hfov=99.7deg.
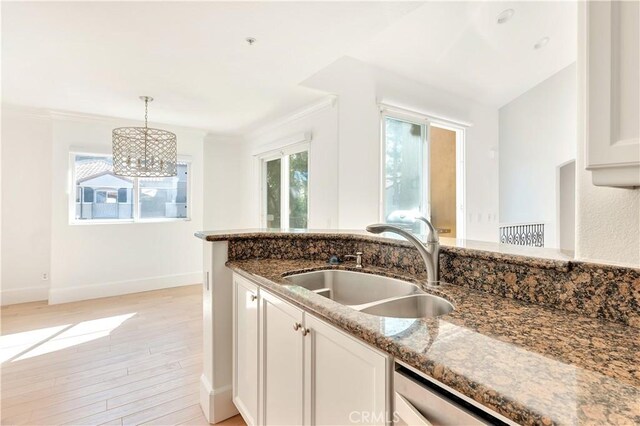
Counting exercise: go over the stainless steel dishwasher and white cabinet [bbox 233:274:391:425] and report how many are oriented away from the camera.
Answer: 0

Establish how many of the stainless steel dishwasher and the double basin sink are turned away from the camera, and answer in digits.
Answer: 0

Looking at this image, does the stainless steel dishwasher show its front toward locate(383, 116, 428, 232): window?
no

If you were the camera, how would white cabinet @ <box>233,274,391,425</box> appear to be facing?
facing the viewer and to the left of the viewer

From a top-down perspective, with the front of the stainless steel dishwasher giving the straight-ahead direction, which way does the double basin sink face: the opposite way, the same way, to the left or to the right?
the same way

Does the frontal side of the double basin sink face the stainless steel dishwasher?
no

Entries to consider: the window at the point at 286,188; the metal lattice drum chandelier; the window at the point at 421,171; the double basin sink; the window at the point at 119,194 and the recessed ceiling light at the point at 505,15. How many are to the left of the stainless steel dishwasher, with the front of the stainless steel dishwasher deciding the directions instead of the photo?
0

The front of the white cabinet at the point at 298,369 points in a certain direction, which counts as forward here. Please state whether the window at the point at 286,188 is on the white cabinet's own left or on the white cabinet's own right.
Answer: on the white cabinet's own right

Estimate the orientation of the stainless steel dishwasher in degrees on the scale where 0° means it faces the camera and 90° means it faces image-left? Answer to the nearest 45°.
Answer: approximately 45°

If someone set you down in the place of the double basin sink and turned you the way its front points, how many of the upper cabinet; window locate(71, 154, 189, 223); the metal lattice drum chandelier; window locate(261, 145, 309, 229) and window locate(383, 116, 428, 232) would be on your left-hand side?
1

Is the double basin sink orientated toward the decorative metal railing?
no

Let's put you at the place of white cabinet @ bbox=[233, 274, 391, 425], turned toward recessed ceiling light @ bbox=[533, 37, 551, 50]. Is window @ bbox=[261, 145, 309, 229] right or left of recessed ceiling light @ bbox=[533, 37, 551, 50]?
left

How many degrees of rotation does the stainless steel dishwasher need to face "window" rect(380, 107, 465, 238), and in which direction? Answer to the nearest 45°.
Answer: approximately 135° to its right

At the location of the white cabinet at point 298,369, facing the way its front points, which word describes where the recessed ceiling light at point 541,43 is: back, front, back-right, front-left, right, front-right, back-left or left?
back

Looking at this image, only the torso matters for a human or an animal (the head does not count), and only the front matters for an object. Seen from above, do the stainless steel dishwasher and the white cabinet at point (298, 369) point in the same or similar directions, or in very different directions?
same or similar directions

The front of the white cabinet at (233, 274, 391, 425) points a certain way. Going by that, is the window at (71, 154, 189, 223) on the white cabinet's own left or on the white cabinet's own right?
on the white cabinet's own right
